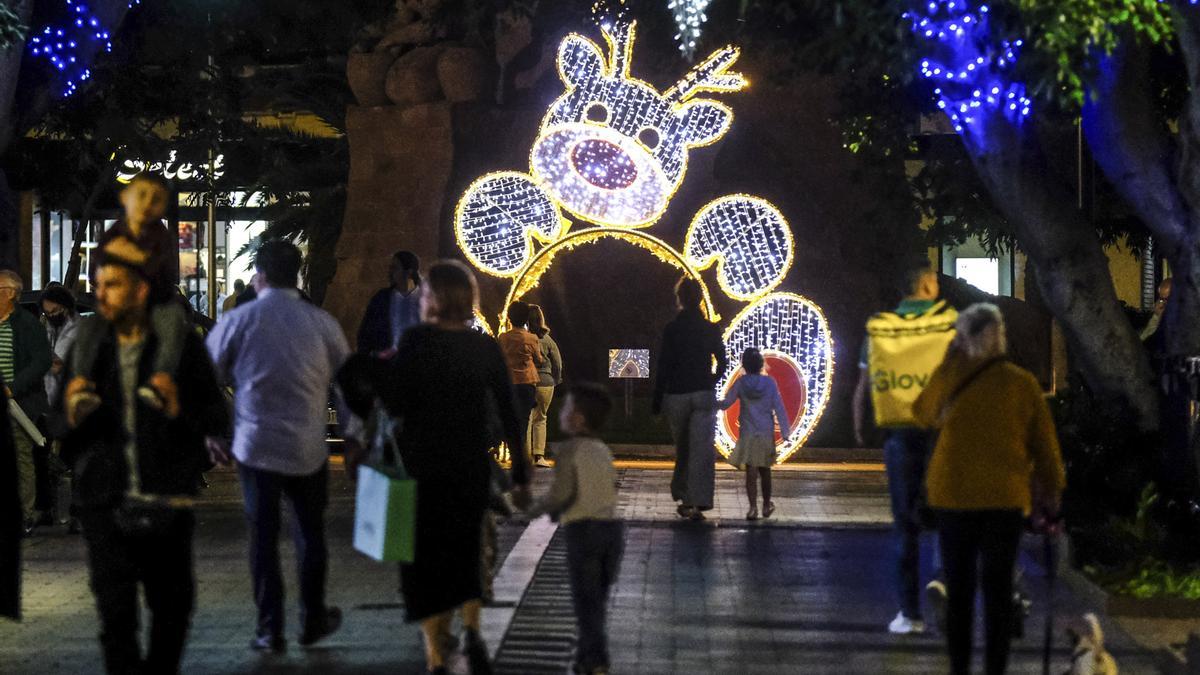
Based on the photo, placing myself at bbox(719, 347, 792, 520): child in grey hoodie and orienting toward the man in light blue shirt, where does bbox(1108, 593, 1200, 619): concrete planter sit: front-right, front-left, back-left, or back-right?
front-left

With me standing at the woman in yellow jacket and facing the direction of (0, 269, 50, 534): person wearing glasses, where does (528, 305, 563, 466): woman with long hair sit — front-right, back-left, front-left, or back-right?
front-right

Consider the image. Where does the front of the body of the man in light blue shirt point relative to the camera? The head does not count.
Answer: away from the camera

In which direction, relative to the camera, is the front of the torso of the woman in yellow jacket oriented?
away from the camera

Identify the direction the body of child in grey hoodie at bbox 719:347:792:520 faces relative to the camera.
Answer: away from the camera

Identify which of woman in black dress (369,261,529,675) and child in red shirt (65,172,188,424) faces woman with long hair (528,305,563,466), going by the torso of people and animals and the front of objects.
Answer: the woman in black dress

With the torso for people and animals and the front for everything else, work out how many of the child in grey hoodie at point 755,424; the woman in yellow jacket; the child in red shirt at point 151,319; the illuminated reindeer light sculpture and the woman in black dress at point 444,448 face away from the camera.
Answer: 3

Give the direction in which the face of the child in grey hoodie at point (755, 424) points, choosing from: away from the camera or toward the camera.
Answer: away from the camera

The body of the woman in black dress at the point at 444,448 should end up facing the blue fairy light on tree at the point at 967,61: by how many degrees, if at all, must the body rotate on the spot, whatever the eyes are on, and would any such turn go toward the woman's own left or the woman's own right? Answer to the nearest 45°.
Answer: approximately 45° to the woman's own right

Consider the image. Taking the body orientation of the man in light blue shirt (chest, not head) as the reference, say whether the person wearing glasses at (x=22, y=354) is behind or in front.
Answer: in front

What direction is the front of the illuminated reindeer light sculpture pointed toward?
toward the camera

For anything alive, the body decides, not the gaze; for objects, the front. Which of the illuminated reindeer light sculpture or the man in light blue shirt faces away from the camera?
the man in light blue shirt

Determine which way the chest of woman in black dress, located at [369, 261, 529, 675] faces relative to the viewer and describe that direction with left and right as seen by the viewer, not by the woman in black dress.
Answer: facing away from the viewer

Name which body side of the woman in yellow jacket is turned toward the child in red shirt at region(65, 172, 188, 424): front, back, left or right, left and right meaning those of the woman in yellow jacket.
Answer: left

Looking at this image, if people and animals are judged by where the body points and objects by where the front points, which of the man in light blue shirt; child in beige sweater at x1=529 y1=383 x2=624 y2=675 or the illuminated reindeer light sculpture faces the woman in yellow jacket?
the illuminated reindeer light sculpture
